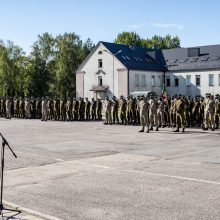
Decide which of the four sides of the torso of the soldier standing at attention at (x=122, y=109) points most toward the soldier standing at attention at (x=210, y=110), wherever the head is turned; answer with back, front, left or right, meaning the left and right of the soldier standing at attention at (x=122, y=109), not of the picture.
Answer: left

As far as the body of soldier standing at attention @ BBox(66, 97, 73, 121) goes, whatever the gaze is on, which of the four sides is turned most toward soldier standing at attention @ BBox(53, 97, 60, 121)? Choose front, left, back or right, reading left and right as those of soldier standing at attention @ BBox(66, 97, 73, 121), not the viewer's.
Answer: right

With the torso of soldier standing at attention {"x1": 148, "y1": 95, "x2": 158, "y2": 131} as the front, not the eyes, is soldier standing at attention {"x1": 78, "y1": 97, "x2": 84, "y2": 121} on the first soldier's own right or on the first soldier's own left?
on the first soldier's own right

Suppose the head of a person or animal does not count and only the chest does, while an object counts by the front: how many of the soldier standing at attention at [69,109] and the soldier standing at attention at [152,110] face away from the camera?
0

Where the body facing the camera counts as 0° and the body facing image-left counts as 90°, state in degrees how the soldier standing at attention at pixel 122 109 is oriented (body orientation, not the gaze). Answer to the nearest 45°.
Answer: approximately 45°

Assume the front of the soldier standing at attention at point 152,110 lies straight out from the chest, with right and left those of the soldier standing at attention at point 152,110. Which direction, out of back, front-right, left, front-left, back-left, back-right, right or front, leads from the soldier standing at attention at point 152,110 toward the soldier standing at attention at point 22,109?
right

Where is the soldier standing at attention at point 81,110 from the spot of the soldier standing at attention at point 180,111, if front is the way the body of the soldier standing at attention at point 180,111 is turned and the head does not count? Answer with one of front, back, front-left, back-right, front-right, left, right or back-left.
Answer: right

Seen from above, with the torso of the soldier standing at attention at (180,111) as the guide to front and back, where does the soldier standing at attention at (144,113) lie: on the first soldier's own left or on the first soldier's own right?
on the first soldier's own right
